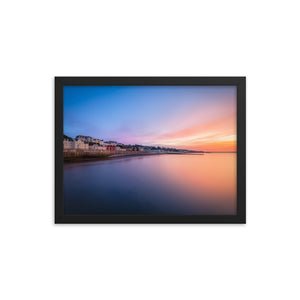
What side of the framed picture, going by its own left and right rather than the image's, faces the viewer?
front
